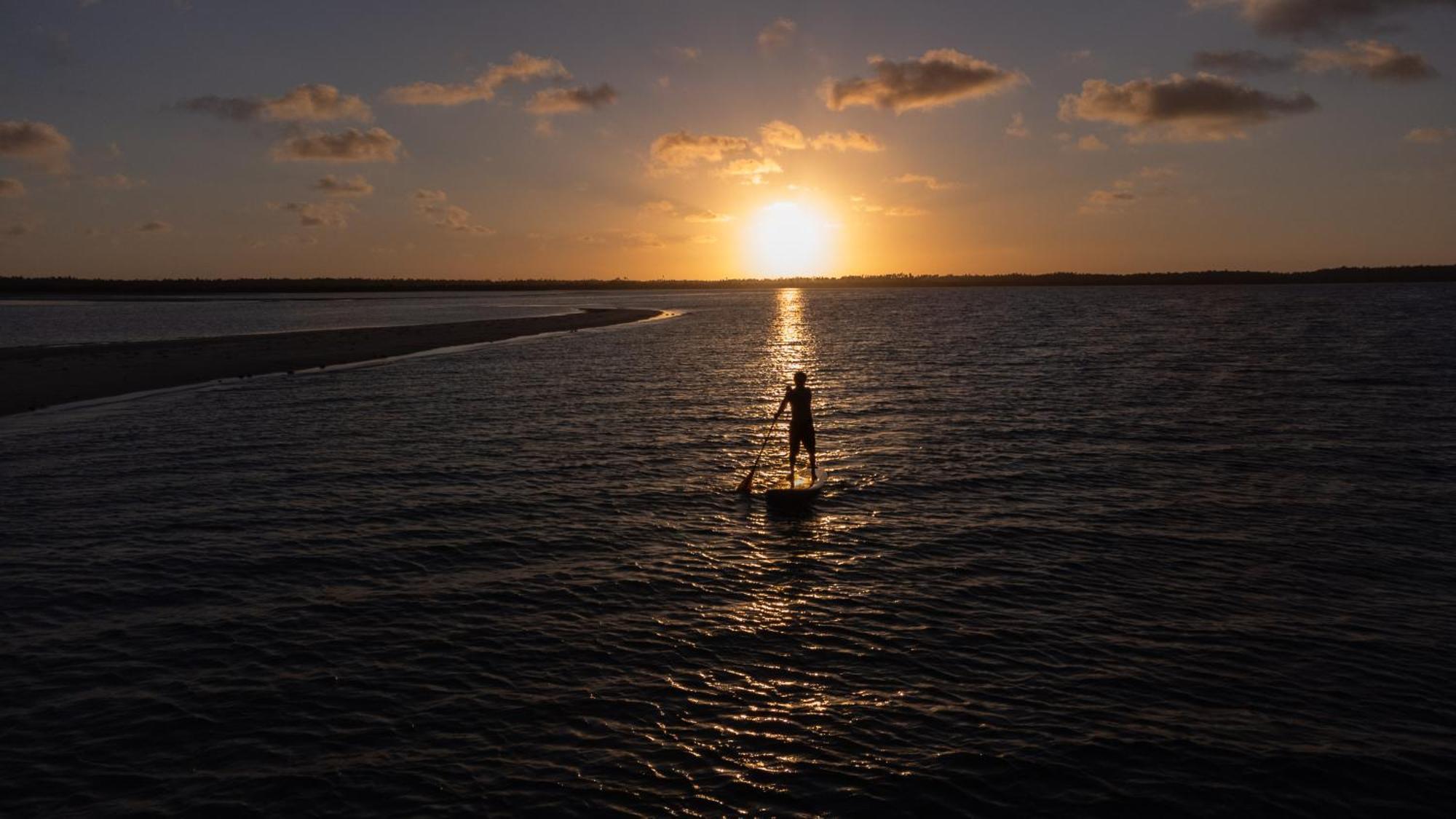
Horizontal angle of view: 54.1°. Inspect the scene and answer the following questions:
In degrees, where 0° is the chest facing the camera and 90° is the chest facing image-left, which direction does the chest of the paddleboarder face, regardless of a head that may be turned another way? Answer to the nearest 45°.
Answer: approximately 225°

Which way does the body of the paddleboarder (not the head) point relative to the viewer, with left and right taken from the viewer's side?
facing away from the viewer and to the right of the viewer
